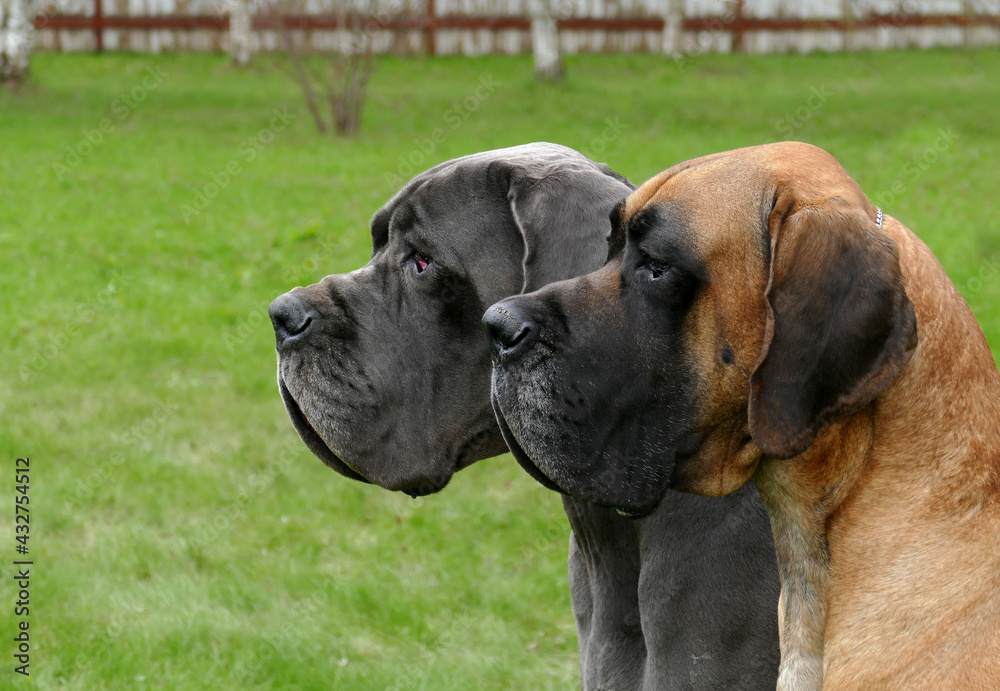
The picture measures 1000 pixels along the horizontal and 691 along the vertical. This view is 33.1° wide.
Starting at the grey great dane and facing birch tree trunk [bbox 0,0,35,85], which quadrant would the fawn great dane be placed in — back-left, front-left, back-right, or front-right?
back-right

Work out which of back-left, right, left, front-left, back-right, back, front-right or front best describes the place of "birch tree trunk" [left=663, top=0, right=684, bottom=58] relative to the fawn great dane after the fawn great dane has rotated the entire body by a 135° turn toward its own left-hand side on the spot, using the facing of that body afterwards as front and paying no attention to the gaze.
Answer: back-left

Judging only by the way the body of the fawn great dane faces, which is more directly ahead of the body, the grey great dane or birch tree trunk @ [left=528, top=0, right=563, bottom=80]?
the grey great dane

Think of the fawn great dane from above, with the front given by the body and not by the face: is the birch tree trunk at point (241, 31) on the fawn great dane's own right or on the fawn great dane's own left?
on the fawn great dane's own right

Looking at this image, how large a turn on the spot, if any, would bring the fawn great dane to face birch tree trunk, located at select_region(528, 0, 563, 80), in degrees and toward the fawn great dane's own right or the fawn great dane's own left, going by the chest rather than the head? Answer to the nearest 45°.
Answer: approximately 90° to the fawn great dane's own right

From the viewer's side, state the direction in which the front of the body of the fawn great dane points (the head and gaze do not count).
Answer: to the viewer's left

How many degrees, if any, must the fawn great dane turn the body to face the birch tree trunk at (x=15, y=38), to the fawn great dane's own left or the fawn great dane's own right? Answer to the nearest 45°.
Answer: approximately 45° to the fawn great dane's own right

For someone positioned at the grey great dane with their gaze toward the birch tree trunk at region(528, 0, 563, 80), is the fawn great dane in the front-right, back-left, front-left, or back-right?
back-right
